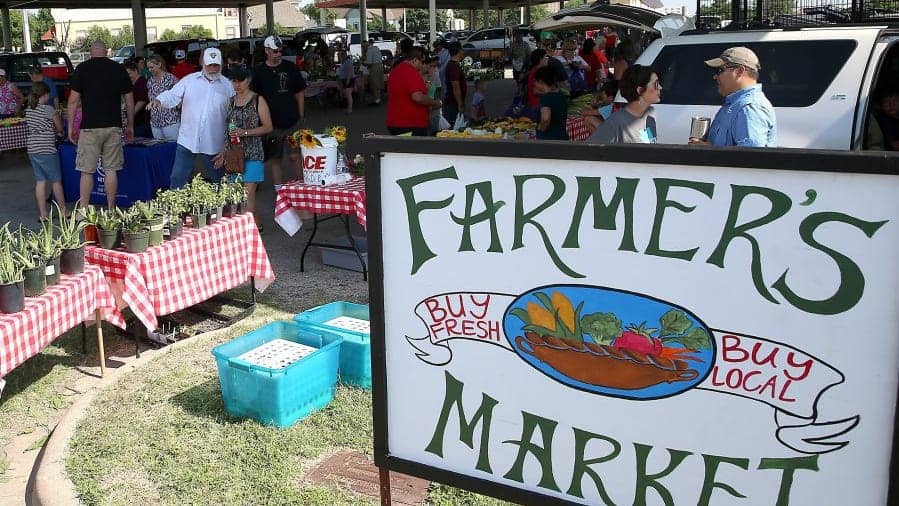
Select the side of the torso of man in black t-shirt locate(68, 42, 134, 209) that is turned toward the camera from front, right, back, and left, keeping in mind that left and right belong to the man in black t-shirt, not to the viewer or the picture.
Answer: back

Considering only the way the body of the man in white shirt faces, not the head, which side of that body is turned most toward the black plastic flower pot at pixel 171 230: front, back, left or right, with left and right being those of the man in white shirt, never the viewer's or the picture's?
front

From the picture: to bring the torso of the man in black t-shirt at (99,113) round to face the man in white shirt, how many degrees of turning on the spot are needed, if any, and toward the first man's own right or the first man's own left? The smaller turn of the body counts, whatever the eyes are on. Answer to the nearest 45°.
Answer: approximately 135° to the first man's own right

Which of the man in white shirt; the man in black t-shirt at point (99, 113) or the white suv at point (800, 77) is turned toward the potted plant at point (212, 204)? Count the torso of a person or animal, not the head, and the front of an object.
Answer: the man in white shirt

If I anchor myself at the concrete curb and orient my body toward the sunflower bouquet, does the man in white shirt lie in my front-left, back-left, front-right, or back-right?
front-left

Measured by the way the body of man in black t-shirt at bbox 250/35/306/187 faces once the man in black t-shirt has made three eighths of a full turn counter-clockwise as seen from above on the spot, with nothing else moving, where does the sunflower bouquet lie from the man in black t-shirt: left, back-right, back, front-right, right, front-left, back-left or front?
back-right

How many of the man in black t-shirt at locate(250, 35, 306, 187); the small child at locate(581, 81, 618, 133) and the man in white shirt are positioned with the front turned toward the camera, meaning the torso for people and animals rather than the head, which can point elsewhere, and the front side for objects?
2

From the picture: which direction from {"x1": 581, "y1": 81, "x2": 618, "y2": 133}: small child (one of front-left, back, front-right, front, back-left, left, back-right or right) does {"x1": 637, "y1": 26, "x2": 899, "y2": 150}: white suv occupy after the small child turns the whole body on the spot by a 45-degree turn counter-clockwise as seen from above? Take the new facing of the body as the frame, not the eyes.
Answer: left

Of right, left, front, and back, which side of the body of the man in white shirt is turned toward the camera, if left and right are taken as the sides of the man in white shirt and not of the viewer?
front

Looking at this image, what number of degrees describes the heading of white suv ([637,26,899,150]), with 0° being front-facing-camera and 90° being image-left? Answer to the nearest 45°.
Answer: approximately 270°

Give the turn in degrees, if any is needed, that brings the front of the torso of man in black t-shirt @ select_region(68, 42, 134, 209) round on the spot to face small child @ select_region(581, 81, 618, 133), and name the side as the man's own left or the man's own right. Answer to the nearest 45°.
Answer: approximately 90° to the man's own right

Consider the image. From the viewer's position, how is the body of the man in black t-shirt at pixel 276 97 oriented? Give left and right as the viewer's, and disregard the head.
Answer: facing the viewer
